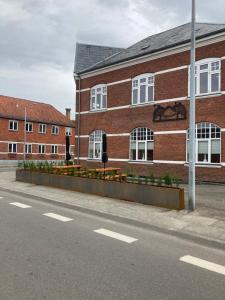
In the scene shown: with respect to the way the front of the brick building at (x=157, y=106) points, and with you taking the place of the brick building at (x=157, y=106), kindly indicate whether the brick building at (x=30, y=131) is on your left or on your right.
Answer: on your right

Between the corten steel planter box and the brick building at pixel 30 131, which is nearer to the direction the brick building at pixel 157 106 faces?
the corten steel planter box

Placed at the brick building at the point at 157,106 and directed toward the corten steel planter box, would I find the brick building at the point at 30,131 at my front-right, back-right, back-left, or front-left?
back-right

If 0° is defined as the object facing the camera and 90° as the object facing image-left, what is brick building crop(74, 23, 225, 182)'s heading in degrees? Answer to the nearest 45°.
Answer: approximately 45°
